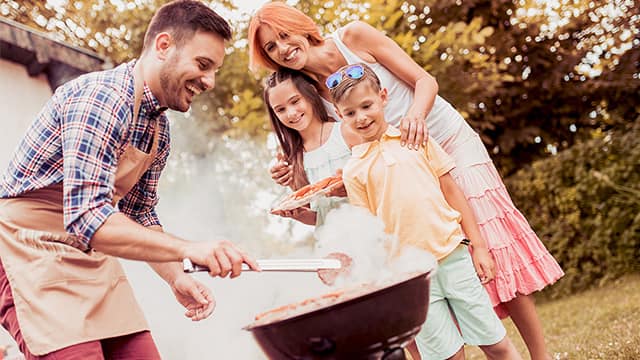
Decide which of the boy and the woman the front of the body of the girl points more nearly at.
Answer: the boy

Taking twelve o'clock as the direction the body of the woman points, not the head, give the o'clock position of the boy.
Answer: The boy is roughly at 11 o'clock from the woman.

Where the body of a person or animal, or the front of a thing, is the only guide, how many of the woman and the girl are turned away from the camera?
0

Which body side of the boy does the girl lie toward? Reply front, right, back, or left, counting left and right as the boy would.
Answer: right

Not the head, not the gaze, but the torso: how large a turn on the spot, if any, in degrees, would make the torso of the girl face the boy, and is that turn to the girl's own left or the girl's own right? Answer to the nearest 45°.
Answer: approximately 45° to the girl's own left

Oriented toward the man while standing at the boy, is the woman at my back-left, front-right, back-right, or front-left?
back-right

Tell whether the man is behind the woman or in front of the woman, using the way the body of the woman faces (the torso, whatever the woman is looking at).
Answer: in front

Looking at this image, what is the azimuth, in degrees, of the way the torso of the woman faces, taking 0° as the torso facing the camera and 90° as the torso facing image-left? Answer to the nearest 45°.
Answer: approximately 45°

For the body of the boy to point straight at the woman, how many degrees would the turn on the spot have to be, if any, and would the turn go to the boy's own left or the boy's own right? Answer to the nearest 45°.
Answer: approximately 135° to the boy's own right

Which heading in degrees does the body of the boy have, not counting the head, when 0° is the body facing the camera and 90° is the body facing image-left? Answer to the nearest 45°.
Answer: approximately 45°

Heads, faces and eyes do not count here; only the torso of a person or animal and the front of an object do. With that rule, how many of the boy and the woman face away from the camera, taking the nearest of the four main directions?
0
